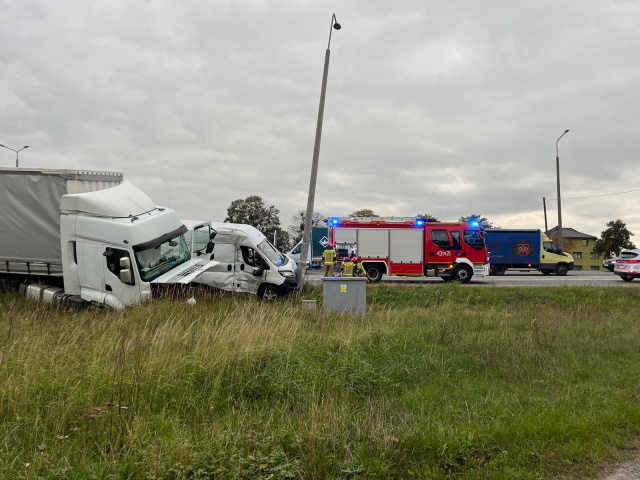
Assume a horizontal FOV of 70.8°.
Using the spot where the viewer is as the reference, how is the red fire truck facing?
facing to the right of the viewer

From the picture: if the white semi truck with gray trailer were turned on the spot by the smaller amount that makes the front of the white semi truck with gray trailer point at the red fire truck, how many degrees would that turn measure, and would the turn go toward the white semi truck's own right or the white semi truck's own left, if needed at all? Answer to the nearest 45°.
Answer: approximately 45° to the white semi truck's own left

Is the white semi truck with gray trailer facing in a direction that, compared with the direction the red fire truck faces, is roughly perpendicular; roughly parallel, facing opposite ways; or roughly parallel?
roughly parallel

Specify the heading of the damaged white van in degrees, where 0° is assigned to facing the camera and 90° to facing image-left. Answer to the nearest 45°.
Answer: approximately 315°

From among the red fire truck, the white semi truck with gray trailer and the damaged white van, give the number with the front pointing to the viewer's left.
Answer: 0

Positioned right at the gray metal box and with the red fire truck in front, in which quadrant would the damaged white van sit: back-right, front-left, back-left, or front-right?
front-left

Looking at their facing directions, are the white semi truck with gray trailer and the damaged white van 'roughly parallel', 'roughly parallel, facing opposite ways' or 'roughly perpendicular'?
roughly parallel

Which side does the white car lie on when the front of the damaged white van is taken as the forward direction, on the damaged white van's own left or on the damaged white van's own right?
on the damaged white van's own left

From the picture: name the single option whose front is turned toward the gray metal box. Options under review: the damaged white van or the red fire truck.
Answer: the damaged white van

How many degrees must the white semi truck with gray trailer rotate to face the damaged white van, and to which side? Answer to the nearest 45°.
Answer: approximately 45° to its left

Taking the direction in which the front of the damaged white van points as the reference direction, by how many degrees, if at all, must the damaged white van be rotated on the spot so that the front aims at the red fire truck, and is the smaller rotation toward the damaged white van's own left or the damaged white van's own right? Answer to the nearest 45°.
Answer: approximately 90° to the damaged white van's own left

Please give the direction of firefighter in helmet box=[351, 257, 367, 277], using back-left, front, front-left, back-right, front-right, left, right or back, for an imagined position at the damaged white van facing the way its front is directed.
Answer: left

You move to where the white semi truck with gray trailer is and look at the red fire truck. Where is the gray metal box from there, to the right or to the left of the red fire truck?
right

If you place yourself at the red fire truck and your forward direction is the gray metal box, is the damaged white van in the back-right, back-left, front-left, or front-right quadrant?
front-right

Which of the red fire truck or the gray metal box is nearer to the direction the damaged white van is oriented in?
the gray metal box

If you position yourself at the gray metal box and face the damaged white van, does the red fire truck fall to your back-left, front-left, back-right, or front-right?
front-right
